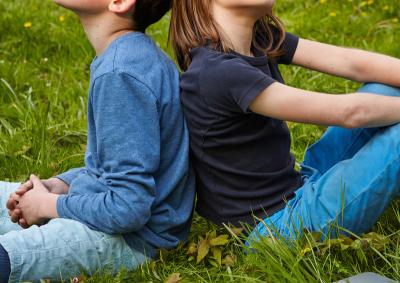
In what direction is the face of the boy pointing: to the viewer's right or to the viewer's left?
to the viewer's left

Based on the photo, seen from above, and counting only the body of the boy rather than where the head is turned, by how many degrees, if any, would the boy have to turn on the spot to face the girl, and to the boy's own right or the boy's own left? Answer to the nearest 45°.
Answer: approximately 180°

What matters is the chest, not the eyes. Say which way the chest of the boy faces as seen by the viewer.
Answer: to the viewer's left

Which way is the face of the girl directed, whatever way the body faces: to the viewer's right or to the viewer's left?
to the viewer's right
